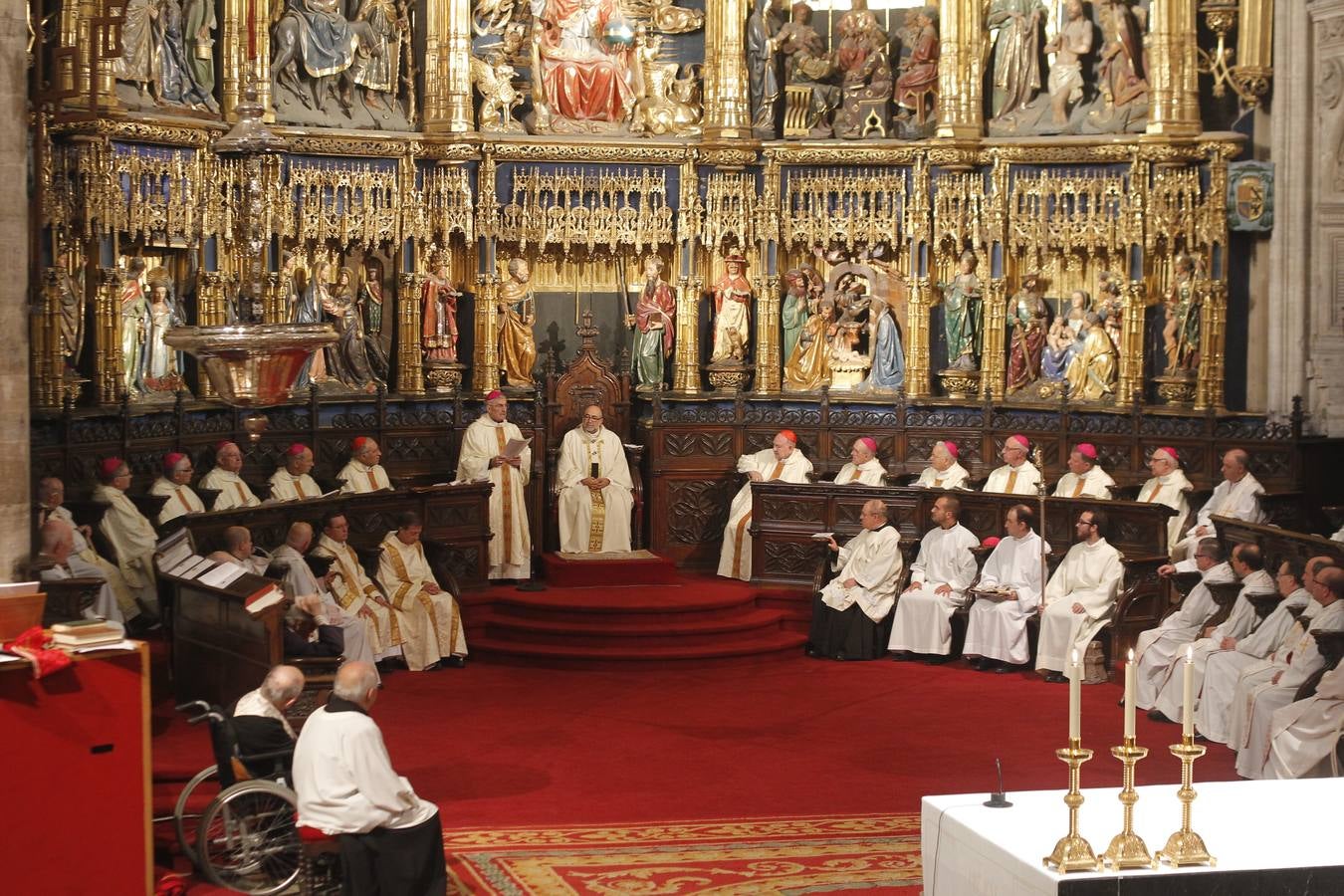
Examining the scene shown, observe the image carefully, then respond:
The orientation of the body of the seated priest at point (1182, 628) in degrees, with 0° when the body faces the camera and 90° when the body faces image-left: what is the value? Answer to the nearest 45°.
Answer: approximately 90°

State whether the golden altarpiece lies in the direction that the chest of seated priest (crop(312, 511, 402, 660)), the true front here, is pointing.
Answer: no

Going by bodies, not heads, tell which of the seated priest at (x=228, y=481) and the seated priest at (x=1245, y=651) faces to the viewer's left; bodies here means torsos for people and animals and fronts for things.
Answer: the seated priest at (x=1245, y=651)

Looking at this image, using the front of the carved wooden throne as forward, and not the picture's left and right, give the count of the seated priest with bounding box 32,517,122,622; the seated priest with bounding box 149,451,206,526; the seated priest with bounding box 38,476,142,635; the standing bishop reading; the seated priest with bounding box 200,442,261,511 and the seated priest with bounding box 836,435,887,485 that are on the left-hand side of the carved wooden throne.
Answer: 1

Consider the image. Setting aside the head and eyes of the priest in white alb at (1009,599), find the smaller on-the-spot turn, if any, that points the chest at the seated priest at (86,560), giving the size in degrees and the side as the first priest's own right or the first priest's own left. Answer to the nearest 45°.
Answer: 0° — they already face them

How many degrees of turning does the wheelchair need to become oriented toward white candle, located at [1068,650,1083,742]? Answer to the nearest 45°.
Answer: approximately 45° to its right

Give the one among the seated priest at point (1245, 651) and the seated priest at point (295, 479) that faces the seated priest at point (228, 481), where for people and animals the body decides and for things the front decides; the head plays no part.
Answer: the seated priest at point (1245, 651)

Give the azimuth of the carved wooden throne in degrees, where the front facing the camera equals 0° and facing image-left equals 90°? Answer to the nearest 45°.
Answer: approximately 0°

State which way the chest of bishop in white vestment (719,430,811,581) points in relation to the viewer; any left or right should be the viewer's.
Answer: facing the viewer and to the left of the viewer

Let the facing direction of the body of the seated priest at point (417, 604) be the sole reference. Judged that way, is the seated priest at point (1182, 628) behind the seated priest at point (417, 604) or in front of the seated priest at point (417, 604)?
in front

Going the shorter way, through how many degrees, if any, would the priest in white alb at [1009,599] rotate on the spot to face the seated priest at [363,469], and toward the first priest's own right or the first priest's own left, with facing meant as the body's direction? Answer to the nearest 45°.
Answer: approximately 45° to the first priest's own right

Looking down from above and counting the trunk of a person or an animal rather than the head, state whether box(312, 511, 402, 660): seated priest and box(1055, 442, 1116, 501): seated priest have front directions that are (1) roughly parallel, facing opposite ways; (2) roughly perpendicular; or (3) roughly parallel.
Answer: roughly perpendicular

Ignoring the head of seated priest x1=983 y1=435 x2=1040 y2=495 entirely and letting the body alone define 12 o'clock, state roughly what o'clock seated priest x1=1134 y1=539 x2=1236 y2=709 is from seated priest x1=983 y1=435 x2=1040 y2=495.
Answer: seated priest x1=1134 y1=539 x2=1236 y2=709 is roughly at 10 o'clock from seated priest x1=983 y1=435 x2=1040 y2=495.

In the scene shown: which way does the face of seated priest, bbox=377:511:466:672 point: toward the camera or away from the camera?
toward the camera
